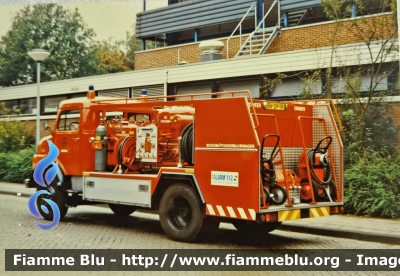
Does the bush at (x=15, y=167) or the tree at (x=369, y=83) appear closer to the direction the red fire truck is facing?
the bush

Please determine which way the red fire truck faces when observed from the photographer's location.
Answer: facing away from the viewer and to the left of the viewer

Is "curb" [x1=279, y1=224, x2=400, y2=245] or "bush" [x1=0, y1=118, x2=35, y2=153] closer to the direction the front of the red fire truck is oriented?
the bush
